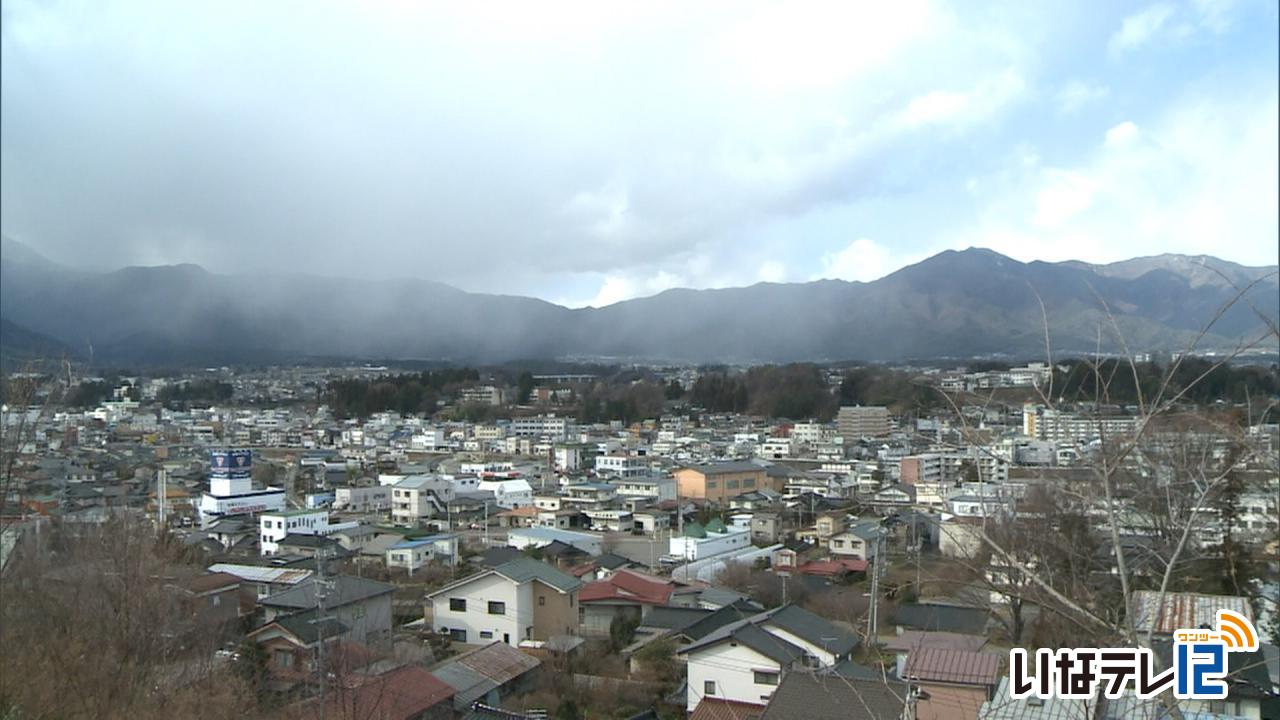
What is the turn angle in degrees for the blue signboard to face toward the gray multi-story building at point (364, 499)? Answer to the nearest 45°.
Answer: approximately 90° to its left

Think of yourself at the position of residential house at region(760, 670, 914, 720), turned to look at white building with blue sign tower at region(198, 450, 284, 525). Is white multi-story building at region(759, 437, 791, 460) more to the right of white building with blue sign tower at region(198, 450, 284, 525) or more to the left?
right

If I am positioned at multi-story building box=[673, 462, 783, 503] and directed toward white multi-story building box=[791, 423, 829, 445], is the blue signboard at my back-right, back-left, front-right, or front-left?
back-left

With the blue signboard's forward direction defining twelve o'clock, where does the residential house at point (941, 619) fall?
The residential house is roughly at 11 o'clock from the blue signboard.

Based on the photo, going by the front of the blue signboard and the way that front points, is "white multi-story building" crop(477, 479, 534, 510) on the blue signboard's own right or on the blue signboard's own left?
on the blue signboard's own left

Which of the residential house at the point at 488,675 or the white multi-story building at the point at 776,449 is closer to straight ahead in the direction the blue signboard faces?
the residential house

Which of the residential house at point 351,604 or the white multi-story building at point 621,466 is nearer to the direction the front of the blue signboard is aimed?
the residential house

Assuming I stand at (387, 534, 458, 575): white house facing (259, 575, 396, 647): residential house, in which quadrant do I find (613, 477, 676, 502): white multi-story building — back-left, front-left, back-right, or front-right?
back-left

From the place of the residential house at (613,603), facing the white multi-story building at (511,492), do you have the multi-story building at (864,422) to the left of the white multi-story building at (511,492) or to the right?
right

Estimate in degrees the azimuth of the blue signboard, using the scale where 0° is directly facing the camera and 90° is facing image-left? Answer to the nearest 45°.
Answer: approximately 0°

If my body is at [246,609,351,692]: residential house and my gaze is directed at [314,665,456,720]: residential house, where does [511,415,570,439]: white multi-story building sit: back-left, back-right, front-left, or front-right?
back-left

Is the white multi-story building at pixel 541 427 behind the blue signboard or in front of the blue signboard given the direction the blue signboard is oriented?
behind
